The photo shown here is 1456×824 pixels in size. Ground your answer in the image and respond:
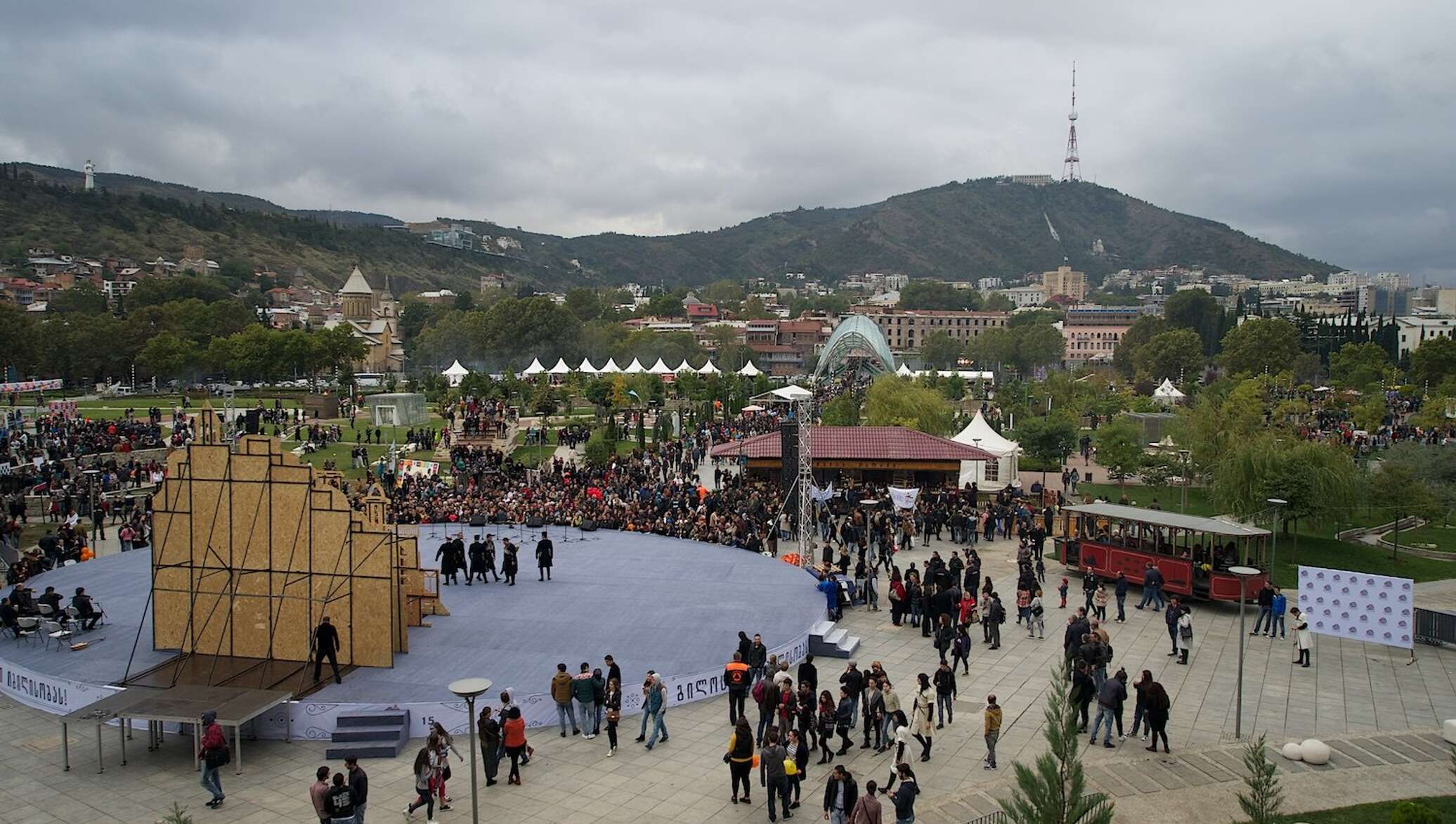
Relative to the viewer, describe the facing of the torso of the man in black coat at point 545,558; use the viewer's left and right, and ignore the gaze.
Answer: facing away from the viewer

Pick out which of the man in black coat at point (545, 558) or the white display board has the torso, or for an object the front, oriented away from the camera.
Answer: the man in black coat

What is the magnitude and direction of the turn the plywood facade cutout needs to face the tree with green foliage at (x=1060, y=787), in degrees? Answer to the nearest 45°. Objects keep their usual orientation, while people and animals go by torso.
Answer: approximately 135° to its right

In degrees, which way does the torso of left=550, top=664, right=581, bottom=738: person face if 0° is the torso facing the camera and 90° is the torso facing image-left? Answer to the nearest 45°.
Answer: approximately 180°

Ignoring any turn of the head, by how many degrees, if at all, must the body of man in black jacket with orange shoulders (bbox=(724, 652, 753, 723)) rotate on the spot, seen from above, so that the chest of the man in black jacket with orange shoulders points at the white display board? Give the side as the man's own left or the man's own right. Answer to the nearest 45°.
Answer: approximately 90° to the man's own right

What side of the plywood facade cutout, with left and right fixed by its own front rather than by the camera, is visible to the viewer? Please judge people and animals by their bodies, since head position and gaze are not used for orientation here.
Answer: back

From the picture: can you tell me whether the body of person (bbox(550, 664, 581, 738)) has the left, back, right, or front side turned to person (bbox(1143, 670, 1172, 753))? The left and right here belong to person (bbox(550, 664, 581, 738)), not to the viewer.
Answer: right

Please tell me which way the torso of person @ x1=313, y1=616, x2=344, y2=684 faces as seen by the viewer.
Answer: away from the camera
